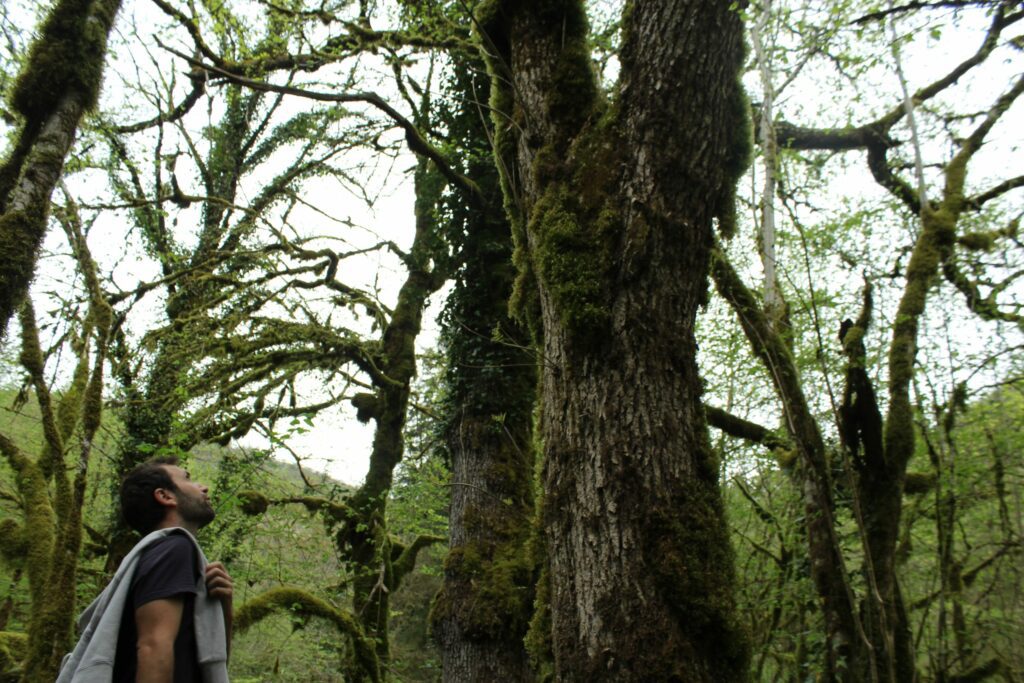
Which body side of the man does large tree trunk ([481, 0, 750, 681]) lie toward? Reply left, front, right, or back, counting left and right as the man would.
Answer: front

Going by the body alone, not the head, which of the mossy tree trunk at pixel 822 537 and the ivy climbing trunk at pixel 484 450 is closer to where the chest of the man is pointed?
the mossy tree trunk

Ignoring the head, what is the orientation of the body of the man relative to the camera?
to the viewer's right

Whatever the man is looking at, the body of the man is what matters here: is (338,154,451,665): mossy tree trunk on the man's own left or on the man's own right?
on the man's own left

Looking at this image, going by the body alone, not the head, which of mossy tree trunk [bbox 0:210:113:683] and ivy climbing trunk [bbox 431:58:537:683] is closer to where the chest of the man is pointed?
the ivy climbing trunk

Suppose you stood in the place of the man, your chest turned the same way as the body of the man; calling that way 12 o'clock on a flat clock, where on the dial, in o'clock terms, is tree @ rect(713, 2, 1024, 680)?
The tree is roughly at 12 o'clock from the man.

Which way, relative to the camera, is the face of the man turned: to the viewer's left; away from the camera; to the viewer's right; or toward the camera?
to the viewer's right

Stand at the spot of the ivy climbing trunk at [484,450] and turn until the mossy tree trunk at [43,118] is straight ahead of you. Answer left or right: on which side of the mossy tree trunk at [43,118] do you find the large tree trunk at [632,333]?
left
